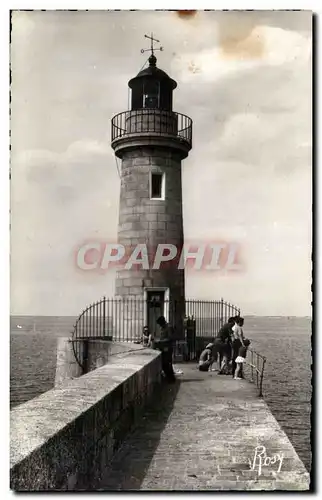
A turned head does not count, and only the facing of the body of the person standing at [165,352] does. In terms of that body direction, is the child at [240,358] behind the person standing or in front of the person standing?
behind

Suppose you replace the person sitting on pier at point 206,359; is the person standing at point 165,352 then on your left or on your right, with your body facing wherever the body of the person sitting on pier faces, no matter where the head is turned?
on your right

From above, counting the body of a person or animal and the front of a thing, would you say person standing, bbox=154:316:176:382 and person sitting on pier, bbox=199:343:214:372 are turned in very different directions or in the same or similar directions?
very different directions

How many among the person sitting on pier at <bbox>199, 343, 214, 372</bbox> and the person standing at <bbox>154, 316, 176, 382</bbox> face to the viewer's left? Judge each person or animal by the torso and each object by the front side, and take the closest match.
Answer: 1

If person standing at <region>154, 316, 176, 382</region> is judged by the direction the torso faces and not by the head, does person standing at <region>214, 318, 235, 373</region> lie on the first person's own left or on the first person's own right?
on the first person's own right

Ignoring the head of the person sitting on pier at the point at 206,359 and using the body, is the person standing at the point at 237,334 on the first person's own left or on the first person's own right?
on the first person's own right

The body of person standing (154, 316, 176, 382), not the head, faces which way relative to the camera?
to the viewer's left
